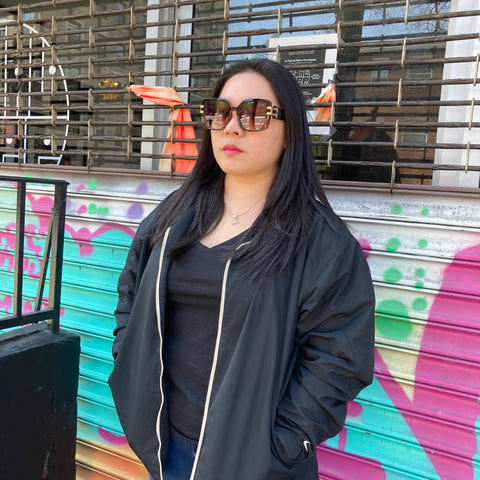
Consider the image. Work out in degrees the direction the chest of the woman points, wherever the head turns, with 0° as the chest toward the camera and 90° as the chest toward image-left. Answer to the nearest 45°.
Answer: approximately 45°

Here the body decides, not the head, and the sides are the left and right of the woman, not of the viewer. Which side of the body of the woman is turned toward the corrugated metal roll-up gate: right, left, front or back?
back

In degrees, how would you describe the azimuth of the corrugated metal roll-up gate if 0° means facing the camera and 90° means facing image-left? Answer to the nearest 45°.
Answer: approximately 0°
